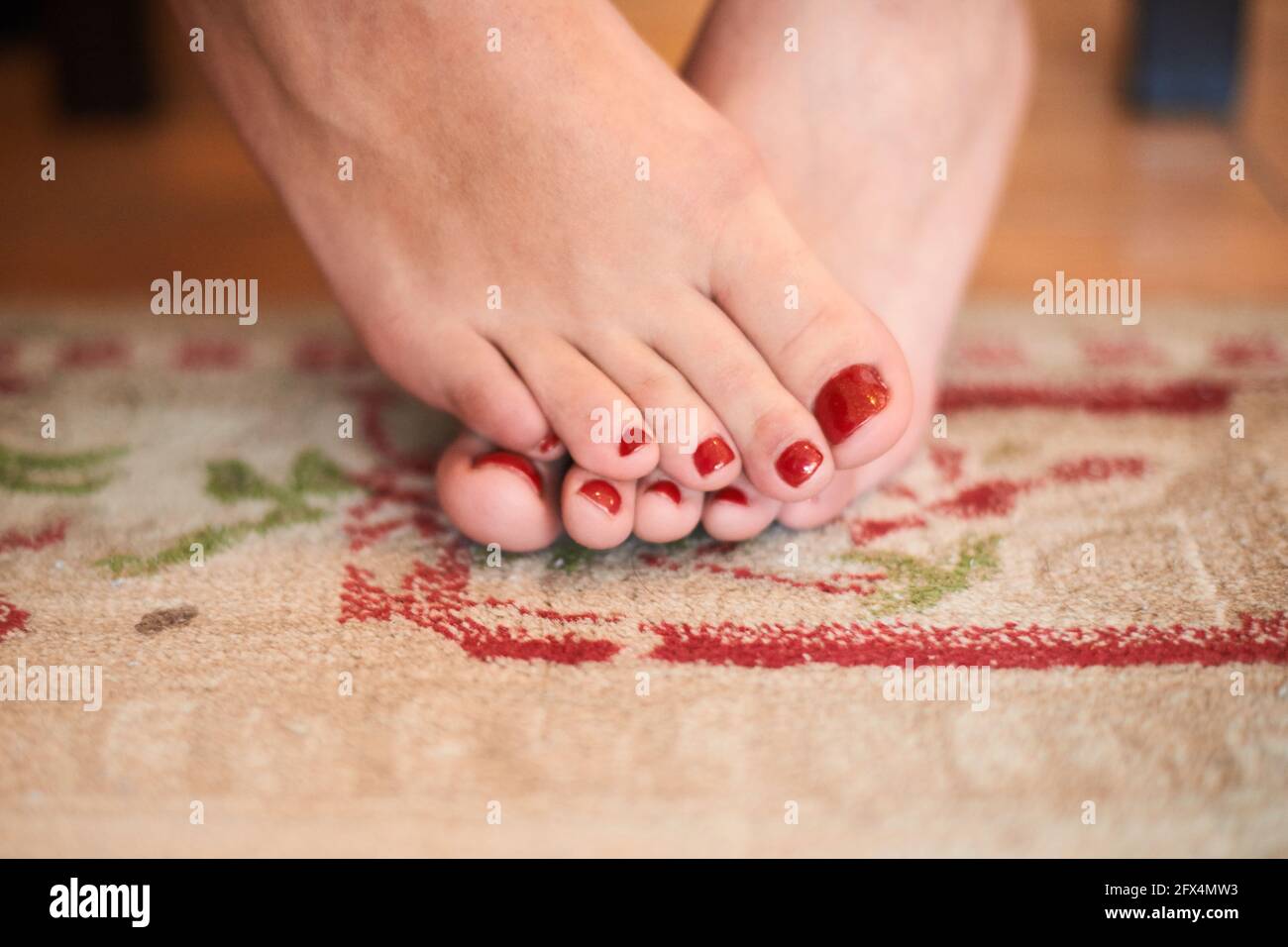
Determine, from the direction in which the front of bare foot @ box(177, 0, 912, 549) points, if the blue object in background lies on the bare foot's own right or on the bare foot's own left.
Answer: on the bare foot's own left

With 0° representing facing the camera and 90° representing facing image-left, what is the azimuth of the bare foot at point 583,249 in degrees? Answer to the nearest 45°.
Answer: approximately 315°

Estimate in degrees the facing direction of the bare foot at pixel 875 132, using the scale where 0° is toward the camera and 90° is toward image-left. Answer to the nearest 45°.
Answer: approximately 45°
